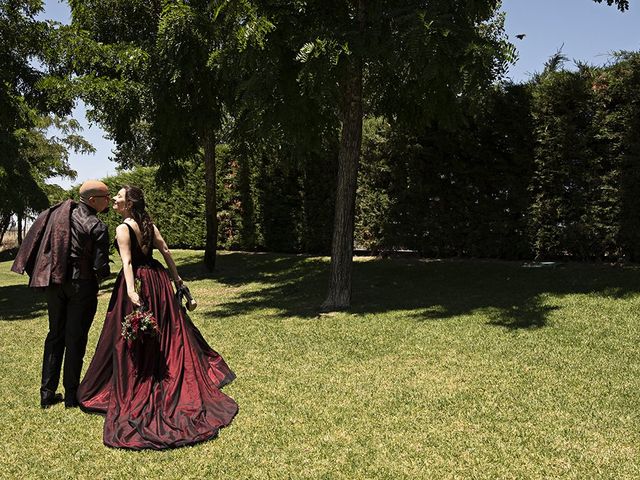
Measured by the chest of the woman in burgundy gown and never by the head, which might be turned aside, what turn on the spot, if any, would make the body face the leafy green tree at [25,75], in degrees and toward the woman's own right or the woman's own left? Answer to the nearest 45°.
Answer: approximately 45° to the woman's own right

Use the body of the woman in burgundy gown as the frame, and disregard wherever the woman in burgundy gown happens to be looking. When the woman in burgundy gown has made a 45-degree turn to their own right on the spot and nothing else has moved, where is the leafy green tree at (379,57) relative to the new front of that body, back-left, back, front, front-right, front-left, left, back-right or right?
front-right

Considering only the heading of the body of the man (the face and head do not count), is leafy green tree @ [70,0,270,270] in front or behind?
in front

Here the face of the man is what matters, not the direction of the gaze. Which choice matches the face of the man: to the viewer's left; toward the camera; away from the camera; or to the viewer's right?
to the viewer's right

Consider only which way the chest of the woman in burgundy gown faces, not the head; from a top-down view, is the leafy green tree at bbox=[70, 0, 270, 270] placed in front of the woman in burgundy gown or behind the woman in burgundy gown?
in front

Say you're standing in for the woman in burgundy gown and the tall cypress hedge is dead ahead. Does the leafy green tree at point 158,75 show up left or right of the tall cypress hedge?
left

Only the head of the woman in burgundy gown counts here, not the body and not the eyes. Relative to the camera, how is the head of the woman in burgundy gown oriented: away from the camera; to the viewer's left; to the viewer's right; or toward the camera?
to the viewer's left

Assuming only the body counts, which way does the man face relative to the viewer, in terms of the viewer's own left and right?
facing away from the viewer and to the right of the viewer

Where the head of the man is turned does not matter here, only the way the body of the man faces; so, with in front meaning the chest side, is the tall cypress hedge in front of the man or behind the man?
in front

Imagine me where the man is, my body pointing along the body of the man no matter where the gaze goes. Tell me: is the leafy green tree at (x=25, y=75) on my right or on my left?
on my left

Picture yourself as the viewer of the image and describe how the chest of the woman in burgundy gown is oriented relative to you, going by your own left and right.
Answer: facing away from the viewer and to the left of the viewer
